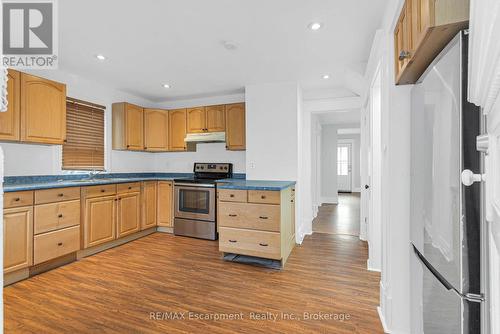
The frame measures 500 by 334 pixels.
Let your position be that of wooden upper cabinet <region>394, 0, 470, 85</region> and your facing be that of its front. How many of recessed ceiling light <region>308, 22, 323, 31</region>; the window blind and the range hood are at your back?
0

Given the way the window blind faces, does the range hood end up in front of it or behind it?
in front

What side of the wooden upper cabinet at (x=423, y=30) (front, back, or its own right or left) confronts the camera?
left

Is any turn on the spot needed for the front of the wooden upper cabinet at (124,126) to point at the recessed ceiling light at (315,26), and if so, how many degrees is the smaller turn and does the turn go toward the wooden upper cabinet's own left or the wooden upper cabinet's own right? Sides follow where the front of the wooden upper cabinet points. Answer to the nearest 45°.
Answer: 0° — it already faces it

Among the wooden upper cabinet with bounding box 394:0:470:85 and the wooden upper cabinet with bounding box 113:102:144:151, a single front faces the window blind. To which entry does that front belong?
the wooden upper cabinet with bounding box 394:0:470:85

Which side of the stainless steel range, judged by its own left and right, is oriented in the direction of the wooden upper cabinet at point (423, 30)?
left

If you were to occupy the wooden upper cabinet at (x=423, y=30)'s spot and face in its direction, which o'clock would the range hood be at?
The range hood is roughly at 1 o'clock from the wooden upper cabinet.

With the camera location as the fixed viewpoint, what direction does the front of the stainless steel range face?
facing the viewer and to the left of the viewer

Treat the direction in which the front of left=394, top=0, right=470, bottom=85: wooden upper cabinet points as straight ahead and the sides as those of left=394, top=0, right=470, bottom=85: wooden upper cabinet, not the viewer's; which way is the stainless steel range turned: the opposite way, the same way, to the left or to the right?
to the left

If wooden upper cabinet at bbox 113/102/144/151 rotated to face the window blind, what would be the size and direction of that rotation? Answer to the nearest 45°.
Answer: approximately 135° to its right

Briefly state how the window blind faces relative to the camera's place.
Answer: facing the viewer and to the right of the viewer

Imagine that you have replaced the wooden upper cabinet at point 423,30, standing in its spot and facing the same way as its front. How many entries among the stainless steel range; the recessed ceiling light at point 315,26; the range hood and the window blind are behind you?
0

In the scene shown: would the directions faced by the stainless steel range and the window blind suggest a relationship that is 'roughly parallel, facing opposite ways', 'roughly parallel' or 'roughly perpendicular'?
roughly perpendicular

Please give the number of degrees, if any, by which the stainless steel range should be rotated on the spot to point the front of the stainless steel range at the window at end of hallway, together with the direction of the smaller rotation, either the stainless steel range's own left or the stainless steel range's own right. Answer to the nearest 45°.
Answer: approximately 180°

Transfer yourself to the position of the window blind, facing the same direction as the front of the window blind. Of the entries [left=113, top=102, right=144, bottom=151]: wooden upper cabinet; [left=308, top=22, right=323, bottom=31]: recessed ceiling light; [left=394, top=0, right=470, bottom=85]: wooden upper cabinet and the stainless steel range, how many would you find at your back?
0

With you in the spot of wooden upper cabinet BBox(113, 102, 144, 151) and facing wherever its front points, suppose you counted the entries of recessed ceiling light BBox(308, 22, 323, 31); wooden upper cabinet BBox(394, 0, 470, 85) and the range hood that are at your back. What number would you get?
0

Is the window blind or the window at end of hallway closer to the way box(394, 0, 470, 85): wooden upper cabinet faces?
the window blind
